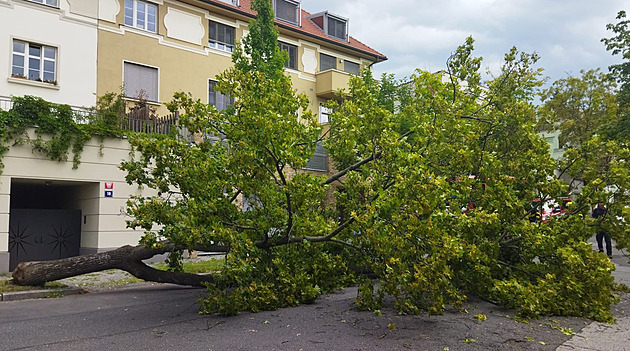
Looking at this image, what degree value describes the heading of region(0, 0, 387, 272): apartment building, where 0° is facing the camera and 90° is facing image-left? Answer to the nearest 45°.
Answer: approximately 315°
